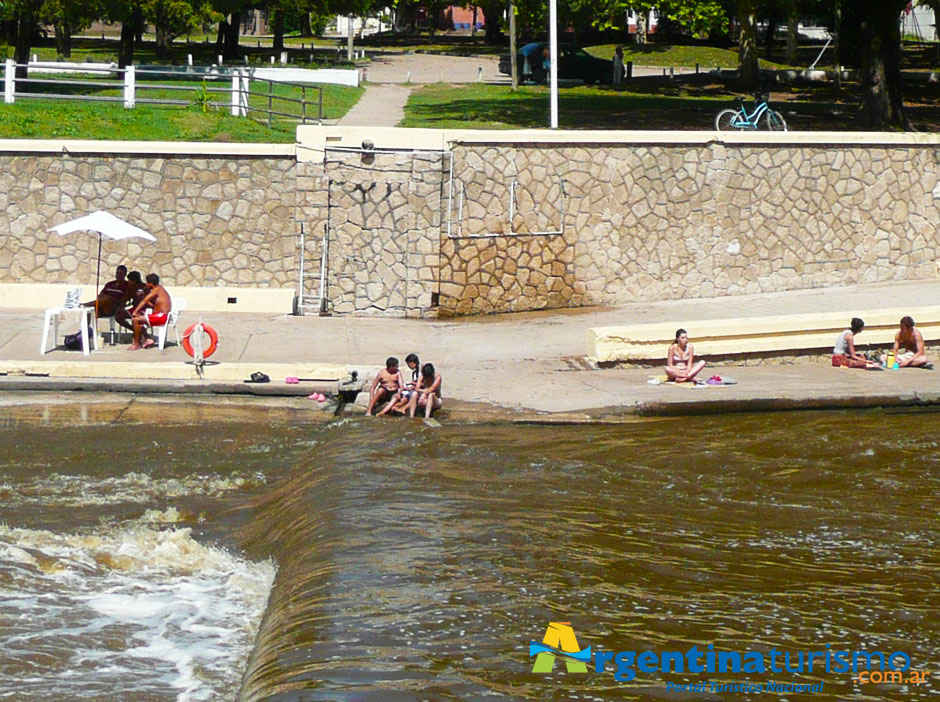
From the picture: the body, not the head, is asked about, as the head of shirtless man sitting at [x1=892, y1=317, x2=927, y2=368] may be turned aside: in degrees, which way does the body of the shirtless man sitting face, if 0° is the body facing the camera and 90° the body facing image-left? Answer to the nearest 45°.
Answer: approximately 0°

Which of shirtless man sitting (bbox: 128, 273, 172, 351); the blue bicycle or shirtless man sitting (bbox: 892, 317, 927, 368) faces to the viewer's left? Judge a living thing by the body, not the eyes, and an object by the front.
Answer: shirtless man sitting (bbox: 128, 273, 172, 351)

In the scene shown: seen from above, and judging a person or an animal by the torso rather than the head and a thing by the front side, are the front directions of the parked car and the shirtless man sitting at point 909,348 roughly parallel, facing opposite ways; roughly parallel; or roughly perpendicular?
roughly perpendicular

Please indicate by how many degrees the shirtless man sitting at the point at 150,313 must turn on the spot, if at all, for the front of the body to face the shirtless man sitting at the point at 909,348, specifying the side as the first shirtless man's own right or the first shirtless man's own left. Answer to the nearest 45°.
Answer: approximately 180°

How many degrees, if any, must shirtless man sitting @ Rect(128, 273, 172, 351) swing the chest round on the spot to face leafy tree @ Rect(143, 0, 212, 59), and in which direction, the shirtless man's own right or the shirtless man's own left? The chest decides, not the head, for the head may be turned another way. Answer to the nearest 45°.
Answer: approximately 90° to the shirtless man's own right

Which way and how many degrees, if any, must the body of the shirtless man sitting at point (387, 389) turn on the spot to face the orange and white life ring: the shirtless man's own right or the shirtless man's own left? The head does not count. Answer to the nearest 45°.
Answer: approximately 90° to the shirtless man's own right

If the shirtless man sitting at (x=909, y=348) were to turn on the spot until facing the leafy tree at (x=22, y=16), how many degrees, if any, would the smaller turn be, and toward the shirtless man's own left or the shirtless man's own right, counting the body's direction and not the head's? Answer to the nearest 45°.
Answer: approximately 135° to the shirtless man's own right

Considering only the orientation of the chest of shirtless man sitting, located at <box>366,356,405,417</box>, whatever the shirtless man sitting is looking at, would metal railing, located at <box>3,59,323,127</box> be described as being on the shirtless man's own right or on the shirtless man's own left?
on the shirtless man's own right

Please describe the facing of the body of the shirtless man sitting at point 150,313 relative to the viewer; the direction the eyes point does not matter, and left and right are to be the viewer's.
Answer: facing to the left of the viewer

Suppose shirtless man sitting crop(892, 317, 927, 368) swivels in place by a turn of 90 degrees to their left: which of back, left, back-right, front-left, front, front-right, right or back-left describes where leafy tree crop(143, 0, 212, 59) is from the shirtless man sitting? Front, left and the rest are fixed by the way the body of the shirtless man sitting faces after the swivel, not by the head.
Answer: back-left
